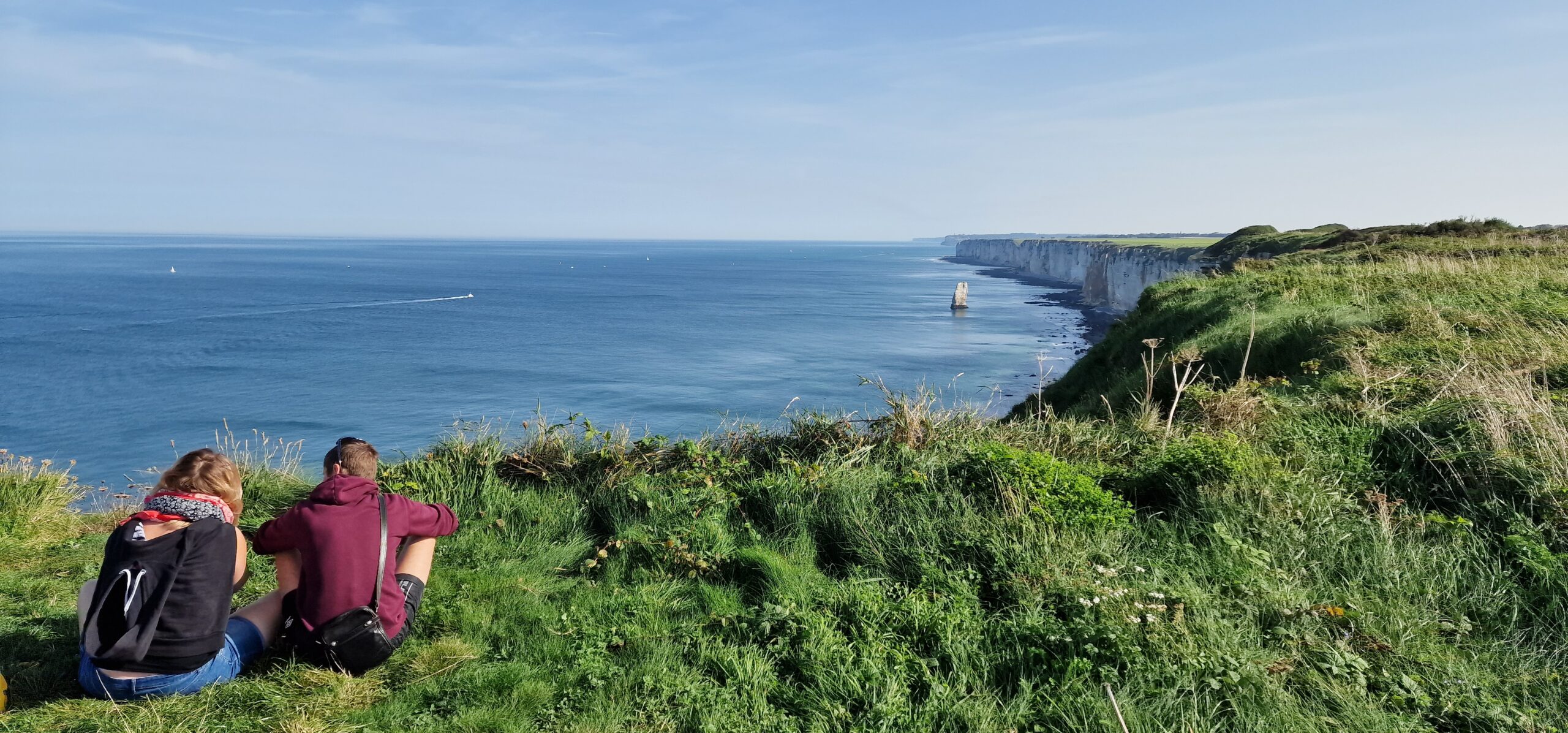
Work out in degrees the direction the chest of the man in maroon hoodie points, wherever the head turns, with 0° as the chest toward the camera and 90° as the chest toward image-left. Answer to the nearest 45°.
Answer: approximately 180°

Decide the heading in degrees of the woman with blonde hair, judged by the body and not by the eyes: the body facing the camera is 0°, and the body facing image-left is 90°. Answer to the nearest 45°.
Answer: approximately 225°

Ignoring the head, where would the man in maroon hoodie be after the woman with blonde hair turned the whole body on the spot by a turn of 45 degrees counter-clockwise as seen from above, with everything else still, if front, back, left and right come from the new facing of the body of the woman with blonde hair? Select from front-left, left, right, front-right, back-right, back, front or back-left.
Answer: right
